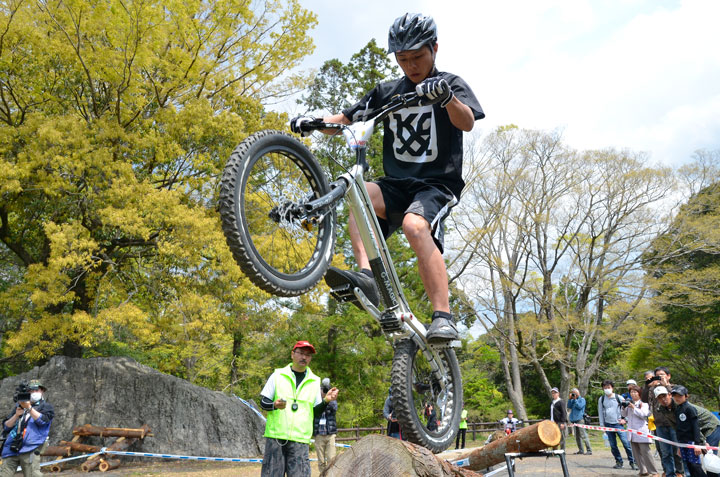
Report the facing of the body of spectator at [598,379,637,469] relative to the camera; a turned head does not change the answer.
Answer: toward the camera

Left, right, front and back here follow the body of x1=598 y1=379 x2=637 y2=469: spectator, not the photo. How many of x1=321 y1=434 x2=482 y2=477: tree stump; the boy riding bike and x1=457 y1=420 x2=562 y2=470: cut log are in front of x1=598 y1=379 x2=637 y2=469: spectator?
3

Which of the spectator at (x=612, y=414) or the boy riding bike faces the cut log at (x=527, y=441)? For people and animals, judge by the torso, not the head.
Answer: the spectator

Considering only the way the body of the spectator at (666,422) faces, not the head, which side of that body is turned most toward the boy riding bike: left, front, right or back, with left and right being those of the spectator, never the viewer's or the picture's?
front

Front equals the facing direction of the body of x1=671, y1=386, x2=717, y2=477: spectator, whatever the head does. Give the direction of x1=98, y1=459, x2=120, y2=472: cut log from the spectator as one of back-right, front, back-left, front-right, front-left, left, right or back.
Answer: front-right

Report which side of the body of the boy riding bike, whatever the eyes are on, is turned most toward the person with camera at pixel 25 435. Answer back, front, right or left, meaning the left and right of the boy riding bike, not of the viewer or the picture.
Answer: right

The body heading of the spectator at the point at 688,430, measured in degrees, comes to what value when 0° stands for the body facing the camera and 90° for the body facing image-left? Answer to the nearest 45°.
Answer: approximately 45°

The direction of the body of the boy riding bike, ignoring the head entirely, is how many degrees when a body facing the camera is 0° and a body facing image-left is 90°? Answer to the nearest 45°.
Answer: approximately 45°
